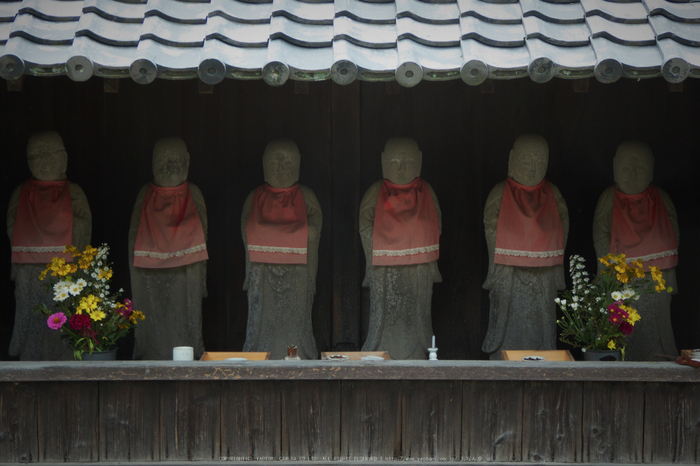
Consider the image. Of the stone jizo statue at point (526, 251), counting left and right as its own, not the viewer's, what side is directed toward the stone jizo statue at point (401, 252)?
right

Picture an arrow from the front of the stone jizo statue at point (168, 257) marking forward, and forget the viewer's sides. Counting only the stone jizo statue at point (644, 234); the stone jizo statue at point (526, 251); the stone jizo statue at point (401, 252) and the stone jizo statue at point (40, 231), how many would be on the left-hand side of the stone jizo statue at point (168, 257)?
3

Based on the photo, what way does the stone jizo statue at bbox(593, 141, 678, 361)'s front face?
toward the camera

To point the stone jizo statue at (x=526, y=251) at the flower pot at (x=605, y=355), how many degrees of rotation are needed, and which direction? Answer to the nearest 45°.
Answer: approximately 45° to its left

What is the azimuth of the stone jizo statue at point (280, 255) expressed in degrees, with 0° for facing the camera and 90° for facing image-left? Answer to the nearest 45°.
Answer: approximately 0°

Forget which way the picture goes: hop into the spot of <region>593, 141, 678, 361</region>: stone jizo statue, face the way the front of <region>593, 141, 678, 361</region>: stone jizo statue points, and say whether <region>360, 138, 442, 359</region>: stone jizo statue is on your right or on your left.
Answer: on your right

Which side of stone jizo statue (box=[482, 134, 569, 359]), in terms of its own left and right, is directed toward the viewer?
front

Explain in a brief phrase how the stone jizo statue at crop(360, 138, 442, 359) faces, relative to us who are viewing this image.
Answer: facing the viewer

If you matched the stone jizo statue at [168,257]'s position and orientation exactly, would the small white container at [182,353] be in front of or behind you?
in front

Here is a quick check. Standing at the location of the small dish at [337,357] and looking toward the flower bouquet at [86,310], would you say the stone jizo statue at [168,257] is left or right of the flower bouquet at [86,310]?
right

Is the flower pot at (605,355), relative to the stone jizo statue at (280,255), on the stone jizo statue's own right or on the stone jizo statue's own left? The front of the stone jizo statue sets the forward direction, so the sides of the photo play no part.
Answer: on the stone jizo statue's own left

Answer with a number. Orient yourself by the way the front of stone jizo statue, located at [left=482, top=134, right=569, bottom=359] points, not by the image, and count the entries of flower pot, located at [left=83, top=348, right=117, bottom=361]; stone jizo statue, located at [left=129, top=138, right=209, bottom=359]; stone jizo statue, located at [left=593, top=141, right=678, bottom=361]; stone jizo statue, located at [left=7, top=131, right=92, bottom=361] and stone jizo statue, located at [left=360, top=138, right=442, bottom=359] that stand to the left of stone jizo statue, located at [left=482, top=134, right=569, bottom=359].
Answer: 1
